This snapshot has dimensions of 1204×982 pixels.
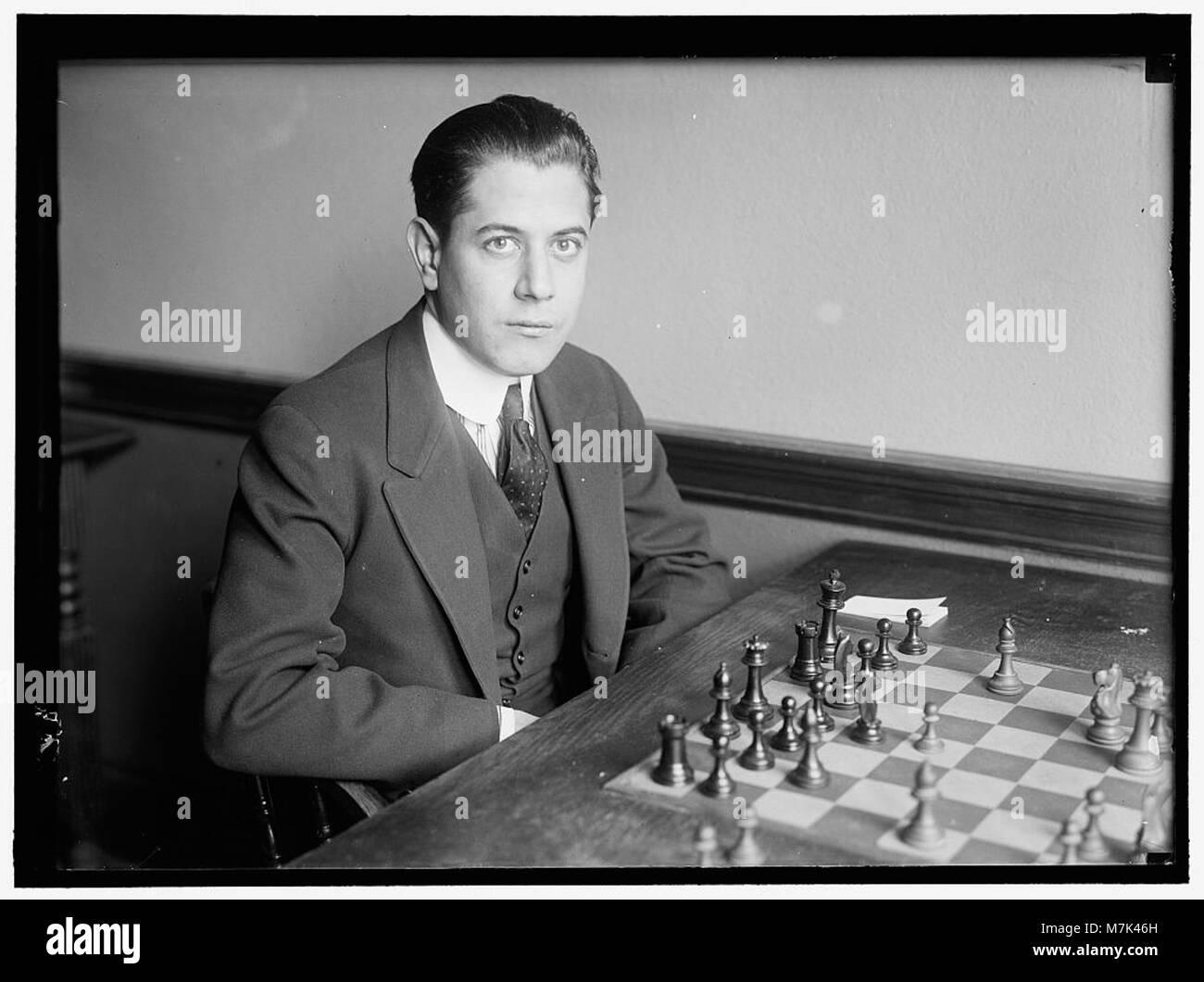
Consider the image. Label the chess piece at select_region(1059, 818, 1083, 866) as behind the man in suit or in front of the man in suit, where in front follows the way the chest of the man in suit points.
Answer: in front

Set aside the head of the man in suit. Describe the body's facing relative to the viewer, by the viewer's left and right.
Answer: facing the viewer and to the right of the viewer
